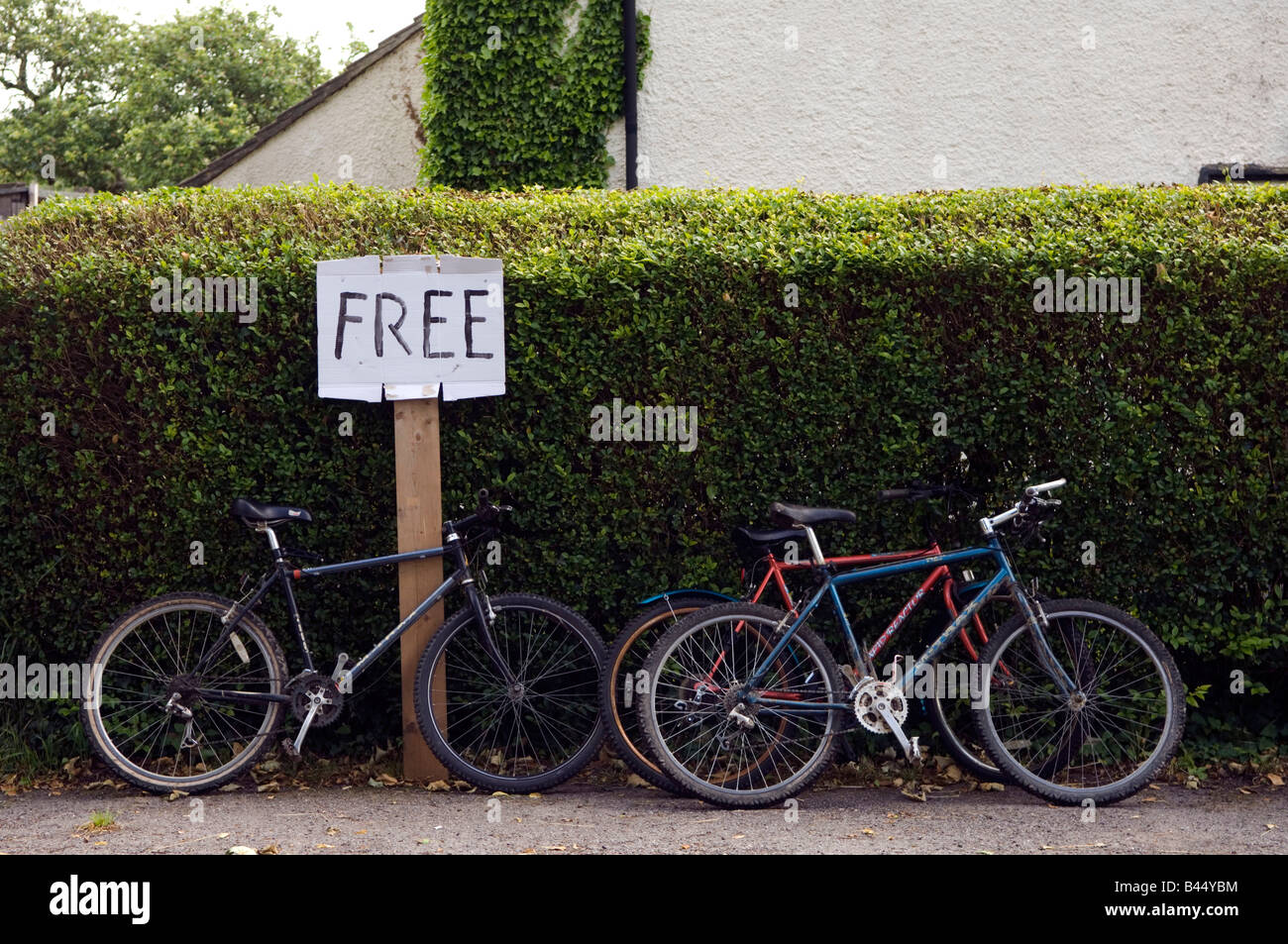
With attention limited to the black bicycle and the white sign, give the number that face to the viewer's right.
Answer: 1

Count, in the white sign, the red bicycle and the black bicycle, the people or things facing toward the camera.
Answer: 1

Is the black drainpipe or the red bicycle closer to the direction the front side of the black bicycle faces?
the red bicycle

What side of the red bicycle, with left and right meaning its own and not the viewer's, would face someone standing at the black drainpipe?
left

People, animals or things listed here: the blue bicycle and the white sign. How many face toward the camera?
1

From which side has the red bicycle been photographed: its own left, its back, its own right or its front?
right

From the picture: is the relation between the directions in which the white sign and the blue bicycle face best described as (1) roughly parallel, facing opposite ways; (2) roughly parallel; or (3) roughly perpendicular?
roughly perpendicular

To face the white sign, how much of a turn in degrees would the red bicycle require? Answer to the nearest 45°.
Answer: approximately 180°

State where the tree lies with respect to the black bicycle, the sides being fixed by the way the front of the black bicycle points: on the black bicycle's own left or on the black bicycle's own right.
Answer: on the black bicycle's own left

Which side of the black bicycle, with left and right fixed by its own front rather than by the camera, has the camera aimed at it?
right

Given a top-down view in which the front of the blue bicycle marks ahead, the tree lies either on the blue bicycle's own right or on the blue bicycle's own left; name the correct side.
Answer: on the blue bicycle's own left

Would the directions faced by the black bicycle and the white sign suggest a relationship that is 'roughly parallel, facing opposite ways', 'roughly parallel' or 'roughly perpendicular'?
roughly perpendicular

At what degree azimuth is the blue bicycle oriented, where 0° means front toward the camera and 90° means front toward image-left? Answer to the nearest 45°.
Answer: approximately 270°

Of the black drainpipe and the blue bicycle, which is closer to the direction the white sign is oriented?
the blue bicycle

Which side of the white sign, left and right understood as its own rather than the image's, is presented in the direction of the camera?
front

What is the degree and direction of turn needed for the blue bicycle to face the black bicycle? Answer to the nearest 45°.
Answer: approximately 180°

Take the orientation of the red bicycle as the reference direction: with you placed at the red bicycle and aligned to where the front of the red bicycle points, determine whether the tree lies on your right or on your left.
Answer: on your left
